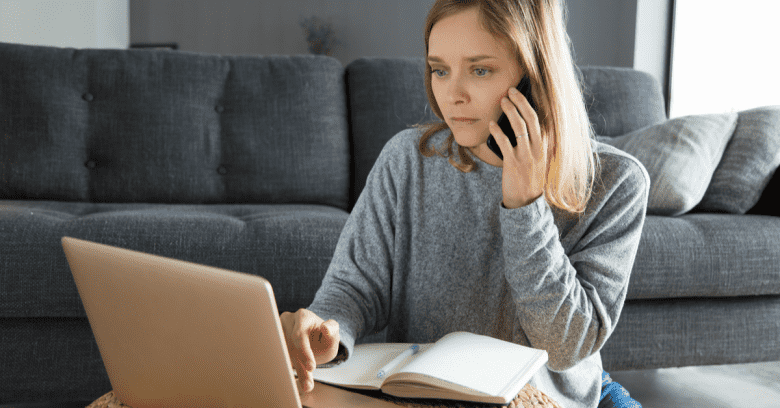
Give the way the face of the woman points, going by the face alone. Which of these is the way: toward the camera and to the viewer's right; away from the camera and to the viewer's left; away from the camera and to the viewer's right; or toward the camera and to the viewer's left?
toward the camera and to the viewer's left

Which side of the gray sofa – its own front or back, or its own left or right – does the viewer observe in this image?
front

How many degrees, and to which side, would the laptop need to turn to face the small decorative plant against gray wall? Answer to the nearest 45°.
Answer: approximately 45° to its left

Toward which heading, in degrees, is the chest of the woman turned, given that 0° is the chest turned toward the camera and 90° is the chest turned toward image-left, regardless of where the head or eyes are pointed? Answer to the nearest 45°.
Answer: approximately 45°

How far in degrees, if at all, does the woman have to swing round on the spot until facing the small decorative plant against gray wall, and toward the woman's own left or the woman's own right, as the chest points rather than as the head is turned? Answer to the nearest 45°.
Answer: approximately 135° to the woman's own right

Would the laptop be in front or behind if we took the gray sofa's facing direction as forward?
in front

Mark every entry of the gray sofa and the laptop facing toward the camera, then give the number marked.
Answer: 1

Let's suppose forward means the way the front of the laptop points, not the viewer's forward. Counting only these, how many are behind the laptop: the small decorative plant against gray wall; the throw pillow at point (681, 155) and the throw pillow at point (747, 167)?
0

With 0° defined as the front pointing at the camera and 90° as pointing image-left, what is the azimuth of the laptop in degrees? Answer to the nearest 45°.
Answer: approximately 225°

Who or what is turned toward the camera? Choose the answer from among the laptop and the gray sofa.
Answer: the gray sofa

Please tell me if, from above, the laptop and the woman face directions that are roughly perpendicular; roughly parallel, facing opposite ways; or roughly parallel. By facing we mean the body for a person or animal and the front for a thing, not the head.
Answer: roughly parallel, facing opposite ways
